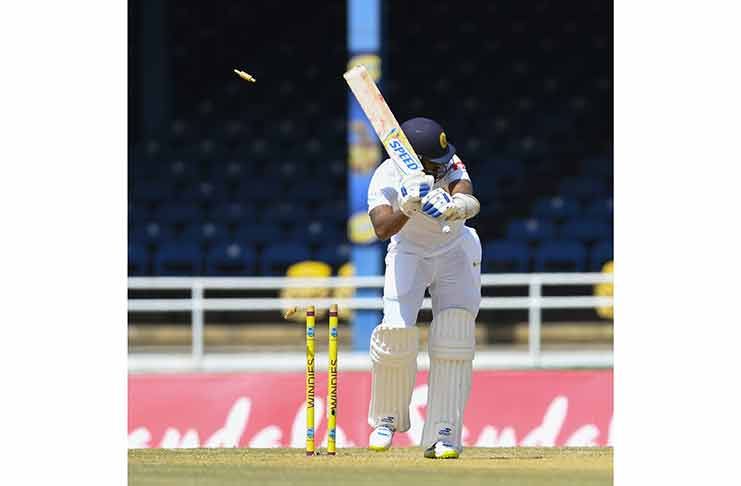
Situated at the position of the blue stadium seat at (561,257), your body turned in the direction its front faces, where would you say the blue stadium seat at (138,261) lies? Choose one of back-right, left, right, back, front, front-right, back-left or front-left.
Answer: right

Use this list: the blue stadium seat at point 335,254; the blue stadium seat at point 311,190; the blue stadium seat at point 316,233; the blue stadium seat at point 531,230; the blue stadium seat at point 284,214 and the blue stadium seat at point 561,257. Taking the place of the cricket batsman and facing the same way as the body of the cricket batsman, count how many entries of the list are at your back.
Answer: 6

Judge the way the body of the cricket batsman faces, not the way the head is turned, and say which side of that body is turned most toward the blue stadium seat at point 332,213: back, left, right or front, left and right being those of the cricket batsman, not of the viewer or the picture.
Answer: back

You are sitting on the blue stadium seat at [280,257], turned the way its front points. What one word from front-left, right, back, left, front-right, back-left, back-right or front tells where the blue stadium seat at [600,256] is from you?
left

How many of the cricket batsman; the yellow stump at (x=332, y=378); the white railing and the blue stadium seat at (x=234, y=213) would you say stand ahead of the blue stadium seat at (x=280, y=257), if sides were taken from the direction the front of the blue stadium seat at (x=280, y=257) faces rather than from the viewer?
3

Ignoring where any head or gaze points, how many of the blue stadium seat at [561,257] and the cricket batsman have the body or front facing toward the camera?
2

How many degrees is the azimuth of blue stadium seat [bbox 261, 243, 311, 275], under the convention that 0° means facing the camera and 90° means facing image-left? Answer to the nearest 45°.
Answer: approximately 0°

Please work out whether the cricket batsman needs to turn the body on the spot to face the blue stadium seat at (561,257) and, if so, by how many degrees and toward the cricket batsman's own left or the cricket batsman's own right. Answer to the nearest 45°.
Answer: approximately 180°

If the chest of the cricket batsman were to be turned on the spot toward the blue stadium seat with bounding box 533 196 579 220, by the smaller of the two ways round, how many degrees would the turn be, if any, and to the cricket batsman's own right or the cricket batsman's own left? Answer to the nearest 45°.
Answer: approximately 180°

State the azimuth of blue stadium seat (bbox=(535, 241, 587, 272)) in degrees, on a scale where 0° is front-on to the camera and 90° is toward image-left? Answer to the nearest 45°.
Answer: approximately 0°
